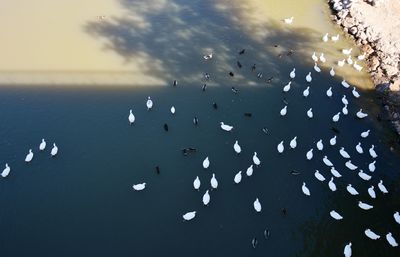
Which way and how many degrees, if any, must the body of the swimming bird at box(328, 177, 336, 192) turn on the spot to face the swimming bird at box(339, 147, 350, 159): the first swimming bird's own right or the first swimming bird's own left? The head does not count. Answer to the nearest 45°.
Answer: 0° — it already faces it

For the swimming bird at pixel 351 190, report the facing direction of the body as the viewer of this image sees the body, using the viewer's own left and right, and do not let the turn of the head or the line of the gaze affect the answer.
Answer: facing away from the viewer and to the left of the viewer

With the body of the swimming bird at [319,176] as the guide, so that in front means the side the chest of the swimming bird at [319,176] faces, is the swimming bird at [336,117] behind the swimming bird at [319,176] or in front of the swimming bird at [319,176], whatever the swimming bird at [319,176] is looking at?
in front

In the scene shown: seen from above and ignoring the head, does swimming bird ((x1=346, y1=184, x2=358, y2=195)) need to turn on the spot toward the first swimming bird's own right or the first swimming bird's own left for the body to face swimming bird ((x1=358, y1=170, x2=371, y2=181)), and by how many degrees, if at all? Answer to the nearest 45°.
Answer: approximately 45° to the first swimming bird's own right

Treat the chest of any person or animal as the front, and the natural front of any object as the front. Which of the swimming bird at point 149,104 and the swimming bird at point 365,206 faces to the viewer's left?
the swimming bird at point 365,206

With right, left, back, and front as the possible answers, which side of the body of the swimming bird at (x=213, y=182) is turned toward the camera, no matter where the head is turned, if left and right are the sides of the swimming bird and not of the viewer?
back

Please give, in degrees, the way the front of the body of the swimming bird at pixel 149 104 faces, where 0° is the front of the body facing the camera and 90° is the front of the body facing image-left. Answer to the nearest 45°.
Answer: approximately 180°

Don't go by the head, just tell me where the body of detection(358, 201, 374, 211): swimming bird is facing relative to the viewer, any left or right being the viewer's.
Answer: facing to the left of the viewer

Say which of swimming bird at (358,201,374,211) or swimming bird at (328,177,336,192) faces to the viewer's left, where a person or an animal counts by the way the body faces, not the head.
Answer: swimming bird at (358,201,374,211)
